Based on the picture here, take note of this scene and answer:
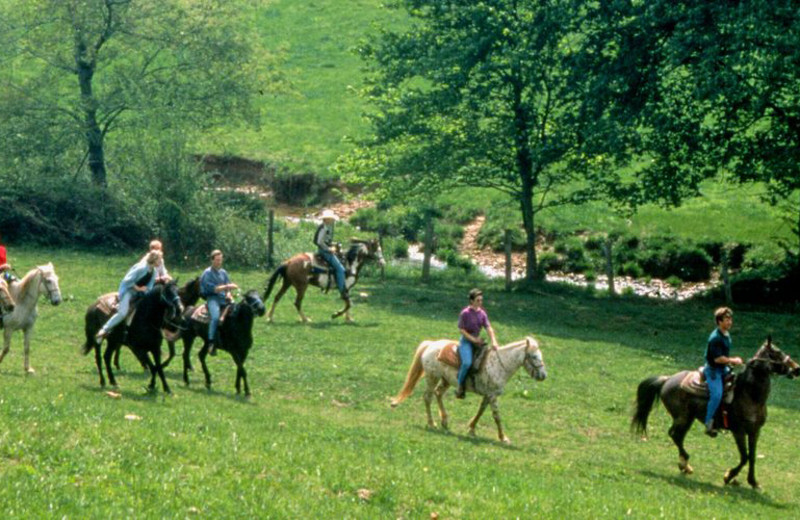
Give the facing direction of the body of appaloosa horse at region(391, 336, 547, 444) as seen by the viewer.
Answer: to the viewer's right

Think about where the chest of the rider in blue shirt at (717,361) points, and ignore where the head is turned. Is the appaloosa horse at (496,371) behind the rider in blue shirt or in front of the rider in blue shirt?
behind

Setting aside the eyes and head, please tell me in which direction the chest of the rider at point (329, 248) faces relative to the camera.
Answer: to the viewer's right

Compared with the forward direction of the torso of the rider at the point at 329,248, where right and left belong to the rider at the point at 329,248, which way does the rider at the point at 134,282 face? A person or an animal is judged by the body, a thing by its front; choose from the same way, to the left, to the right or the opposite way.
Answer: the same way

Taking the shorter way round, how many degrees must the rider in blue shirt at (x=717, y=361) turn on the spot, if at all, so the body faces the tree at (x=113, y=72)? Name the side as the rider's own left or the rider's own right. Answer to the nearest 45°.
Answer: approximately 135° to the rider's own left

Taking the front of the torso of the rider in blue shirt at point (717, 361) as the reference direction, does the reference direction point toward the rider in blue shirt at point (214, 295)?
no

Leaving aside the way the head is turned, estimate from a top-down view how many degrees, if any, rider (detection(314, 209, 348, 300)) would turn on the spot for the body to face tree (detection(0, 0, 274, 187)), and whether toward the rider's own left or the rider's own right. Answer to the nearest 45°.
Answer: approximately 135° to the rider's own left

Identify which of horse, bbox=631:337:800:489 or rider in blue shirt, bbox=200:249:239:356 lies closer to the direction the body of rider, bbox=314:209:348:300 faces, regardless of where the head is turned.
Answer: the horse

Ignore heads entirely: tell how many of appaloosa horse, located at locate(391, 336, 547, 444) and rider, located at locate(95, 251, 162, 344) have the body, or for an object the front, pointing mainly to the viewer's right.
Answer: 2

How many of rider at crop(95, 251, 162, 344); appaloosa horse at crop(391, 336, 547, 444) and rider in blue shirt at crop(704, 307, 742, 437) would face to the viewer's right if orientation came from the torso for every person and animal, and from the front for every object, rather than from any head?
3

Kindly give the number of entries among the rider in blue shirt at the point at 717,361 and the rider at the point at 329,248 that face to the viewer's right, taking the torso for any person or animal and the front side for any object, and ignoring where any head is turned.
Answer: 2

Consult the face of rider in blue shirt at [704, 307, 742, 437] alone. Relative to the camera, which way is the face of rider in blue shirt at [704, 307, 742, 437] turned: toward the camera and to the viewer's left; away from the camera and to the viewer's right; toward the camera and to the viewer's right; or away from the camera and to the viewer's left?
toward the camera and to the viewer's right

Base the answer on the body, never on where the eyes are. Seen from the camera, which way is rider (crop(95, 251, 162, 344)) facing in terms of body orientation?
to the viewer's right

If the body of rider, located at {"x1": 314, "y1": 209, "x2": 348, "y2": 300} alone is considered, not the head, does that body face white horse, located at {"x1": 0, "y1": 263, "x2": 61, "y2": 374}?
no

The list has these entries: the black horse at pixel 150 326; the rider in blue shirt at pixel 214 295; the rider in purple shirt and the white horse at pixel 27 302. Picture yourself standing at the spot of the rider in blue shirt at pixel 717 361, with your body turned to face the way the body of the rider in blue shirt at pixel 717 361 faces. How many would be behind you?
4

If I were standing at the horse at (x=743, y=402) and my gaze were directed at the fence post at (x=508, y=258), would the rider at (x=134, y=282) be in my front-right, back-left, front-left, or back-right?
front-left

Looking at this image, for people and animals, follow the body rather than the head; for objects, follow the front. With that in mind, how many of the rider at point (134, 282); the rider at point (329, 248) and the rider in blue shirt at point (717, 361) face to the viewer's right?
3

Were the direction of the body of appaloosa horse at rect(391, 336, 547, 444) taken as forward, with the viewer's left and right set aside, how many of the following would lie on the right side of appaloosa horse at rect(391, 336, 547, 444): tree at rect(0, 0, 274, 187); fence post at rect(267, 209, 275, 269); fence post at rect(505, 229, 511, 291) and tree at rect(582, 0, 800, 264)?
0

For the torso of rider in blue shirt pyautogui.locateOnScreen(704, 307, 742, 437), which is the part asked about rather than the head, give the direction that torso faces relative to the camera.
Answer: to the viewer's right

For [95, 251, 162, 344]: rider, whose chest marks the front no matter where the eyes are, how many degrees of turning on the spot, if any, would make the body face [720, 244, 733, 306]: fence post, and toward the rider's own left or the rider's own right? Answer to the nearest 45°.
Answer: approximately 45° to the rider's own left
